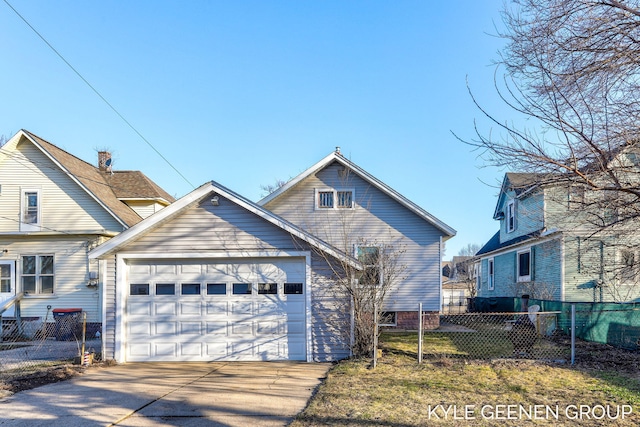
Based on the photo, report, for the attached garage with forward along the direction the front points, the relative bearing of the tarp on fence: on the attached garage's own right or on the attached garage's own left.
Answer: on the attached garage's own left

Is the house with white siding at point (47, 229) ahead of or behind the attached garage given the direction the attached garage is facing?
behind

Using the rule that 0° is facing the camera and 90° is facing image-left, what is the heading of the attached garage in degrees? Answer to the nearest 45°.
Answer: approximately 0°

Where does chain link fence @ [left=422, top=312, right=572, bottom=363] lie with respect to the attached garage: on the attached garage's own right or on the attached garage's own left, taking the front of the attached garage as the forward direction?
on the attached garage's own left
